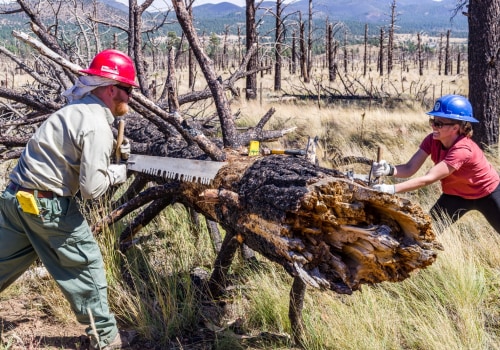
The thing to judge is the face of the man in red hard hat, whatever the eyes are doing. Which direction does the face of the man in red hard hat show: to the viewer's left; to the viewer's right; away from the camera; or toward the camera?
to the viewer's right

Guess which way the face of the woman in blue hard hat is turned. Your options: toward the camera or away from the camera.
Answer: toward the camera

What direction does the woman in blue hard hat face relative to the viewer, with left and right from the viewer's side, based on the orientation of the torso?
facing to the left of the viewer

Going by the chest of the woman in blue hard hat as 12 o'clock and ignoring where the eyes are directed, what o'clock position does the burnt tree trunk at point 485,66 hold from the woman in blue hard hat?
The burnt tree trunk is roughly at 3 o'clock from the woman in blue hard hat.

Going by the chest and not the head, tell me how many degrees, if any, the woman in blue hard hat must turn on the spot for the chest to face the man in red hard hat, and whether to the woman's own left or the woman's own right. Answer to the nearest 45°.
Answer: approximately 45° to the woman's own left

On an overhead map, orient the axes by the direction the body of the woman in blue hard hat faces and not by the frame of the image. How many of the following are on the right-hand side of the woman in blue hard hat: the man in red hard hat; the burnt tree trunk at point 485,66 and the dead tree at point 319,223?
1
